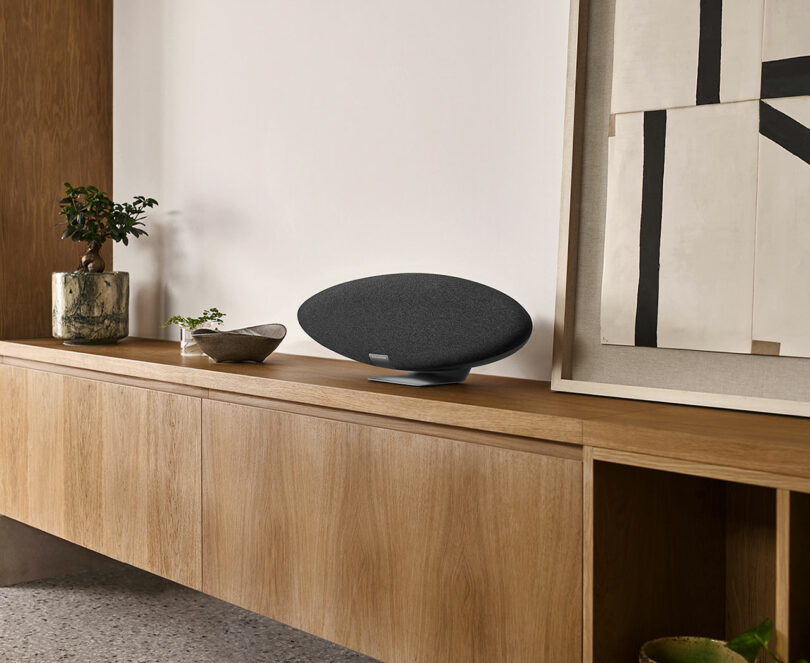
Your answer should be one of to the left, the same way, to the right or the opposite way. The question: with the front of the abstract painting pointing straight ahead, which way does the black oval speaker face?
the same way

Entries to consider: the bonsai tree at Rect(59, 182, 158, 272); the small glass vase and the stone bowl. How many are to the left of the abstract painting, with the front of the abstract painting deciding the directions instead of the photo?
0

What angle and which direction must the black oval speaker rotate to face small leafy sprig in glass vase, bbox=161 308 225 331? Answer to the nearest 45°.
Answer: approximately 90° to its right

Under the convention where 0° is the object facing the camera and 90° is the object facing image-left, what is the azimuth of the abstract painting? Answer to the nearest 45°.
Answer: approximately 45°

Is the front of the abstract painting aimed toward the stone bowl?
no

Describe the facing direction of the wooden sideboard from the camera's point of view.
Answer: facing the viewer and to the left of the viewer

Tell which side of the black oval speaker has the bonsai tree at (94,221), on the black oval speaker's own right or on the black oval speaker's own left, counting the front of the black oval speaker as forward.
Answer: on the black oval speaker's own right

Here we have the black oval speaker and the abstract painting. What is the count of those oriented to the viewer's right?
0

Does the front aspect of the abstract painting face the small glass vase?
no
